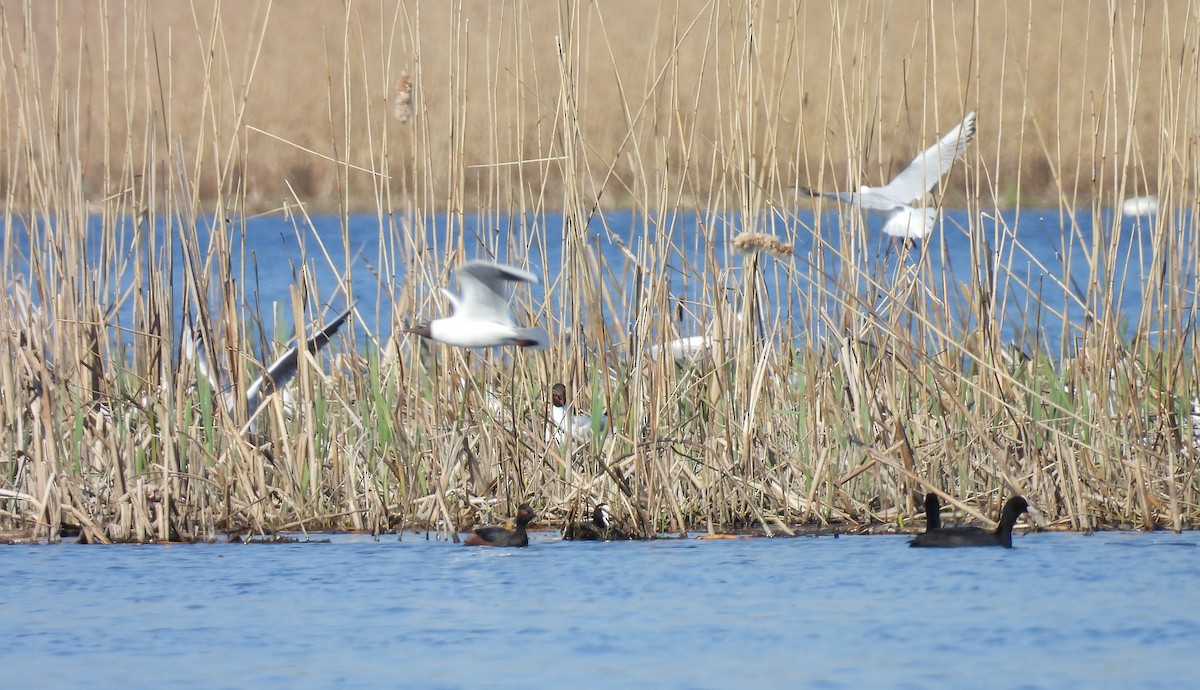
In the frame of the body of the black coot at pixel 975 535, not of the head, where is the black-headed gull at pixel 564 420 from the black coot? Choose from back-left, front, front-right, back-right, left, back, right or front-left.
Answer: back

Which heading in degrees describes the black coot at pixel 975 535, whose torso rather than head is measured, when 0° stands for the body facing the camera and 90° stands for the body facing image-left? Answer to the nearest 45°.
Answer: approximately 270°

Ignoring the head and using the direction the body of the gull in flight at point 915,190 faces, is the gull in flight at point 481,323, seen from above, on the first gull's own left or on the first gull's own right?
on the first gull's own left

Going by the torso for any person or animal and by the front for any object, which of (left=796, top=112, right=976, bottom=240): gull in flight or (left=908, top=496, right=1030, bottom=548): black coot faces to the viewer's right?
the black coot

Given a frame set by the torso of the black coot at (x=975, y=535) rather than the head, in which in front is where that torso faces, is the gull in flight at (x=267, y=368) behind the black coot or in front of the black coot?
behind

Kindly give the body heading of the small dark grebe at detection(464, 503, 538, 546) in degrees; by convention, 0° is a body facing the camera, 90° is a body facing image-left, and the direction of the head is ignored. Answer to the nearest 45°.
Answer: approximately 270°

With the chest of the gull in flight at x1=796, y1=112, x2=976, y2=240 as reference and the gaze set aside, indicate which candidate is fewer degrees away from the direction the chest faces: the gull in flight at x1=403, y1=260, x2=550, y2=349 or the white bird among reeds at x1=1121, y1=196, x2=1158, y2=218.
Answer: the gull in flight
